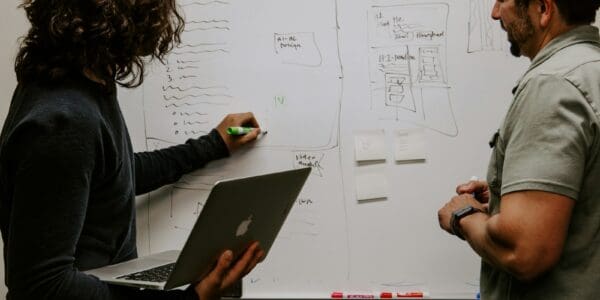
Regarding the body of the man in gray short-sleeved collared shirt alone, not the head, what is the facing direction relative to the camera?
to the viewer's left

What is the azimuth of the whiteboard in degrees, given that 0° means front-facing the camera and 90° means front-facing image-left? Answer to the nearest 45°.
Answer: approximately 0°

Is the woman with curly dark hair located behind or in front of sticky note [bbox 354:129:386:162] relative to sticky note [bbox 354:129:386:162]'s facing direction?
in front

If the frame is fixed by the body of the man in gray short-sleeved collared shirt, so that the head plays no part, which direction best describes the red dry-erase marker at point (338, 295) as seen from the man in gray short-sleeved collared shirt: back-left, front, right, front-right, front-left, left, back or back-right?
front-right

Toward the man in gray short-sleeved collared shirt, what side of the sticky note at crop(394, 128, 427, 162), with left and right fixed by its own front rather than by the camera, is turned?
front

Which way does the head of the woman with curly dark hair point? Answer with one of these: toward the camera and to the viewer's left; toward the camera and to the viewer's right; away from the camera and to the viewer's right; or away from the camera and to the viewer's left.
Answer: away from the camera and to the viewer's right

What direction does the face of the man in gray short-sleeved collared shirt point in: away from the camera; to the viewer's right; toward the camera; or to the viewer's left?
to the viewer's left
